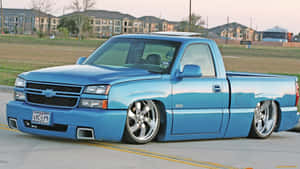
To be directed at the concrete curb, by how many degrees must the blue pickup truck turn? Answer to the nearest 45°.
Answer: approximately 90° to its right

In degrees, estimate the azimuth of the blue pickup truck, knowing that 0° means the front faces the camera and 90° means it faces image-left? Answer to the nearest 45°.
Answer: approximately 45°
